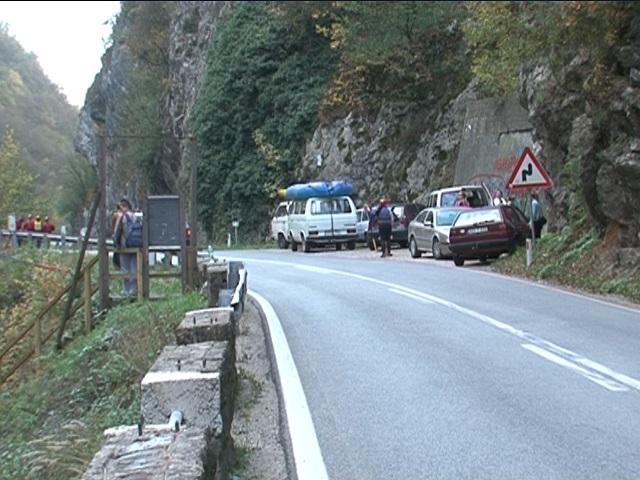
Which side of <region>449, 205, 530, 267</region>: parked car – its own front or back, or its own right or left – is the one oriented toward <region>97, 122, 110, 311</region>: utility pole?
back

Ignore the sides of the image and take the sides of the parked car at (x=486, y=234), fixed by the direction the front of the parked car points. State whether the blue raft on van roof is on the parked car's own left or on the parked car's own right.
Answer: on the parked car's own left

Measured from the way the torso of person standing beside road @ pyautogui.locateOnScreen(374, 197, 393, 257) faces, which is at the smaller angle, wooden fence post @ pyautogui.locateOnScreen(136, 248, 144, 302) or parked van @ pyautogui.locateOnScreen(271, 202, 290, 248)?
the wooden fence post

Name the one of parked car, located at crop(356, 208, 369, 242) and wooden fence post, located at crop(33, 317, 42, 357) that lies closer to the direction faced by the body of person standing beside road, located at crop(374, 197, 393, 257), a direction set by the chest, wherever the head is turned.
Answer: the wooden fence post

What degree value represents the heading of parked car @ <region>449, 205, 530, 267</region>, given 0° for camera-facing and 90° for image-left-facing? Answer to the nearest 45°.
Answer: approximately 225°

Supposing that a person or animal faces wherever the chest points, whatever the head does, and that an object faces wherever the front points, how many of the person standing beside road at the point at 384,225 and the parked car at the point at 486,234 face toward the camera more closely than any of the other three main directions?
1

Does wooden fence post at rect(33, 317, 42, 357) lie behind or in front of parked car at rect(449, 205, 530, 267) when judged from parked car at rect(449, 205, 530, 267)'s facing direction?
behind
